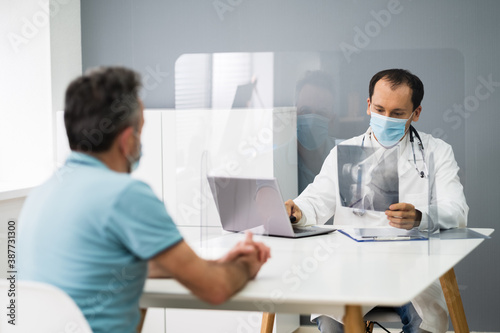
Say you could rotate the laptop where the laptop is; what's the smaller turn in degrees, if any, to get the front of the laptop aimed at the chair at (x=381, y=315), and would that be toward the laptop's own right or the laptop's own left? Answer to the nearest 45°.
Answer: approximately 45° to the laptop's own right

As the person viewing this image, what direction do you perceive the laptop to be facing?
facing away from the viewer and to the right of the viewer

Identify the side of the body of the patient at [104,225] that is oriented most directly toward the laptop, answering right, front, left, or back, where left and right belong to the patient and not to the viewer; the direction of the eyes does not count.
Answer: front

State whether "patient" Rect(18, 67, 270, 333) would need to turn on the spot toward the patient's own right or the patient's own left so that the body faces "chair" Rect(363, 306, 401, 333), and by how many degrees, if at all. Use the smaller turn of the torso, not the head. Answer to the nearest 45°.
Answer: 0° — they already face it

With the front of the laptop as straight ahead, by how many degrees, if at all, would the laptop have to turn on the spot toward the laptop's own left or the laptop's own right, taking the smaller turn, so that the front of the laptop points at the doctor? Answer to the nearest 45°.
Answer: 0° — it already faces them

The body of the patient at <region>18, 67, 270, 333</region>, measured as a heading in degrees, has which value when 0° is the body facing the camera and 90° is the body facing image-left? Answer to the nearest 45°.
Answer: approximately 225°

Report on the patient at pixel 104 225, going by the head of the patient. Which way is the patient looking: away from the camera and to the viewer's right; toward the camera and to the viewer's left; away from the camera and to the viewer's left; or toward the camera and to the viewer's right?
away from the camera and to the viewer's right

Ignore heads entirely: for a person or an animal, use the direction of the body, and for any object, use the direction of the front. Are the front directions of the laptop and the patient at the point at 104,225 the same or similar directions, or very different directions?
same or similar directions

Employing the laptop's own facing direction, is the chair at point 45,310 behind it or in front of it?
behind
